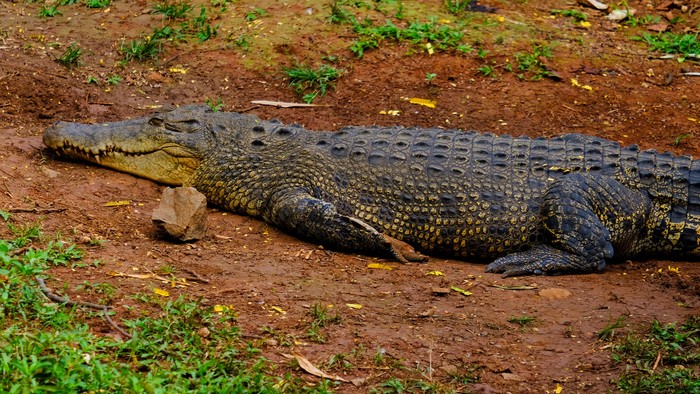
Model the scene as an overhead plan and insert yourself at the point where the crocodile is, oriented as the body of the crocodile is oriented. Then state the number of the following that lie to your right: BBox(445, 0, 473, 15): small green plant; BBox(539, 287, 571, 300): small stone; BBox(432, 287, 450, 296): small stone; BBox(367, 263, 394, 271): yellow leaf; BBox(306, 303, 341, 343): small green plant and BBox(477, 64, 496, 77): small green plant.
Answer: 2

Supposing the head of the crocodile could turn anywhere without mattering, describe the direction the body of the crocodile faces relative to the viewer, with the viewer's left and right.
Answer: facing to the left of the viewer

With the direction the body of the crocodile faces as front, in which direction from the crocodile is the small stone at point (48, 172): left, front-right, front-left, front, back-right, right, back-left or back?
front

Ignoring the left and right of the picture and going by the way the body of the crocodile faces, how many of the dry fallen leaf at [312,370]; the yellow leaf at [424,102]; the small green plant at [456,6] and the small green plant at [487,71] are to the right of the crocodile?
3

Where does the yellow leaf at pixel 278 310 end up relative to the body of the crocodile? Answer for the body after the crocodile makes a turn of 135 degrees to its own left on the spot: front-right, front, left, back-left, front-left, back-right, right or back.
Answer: right

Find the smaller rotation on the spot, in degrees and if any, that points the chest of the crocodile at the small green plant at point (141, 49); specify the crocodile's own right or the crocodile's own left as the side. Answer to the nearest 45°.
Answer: approximately 45° to the crocodile's own right

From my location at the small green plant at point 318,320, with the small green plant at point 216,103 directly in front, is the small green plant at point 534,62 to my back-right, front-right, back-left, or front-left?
front-right

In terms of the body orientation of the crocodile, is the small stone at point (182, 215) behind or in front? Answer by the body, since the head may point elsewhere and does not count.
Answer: in front

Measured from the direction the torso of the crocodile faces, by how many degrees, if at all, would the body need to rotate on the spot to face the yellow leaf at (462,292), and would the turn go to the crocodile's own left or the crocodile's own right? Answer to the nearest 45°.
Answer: approximately 90° to the crocodile's own left

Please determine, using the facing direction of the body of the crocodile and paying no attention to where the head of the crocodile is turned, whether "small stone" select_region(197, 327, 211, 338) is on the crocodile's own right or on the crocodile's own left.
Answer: on the crocodile's own left

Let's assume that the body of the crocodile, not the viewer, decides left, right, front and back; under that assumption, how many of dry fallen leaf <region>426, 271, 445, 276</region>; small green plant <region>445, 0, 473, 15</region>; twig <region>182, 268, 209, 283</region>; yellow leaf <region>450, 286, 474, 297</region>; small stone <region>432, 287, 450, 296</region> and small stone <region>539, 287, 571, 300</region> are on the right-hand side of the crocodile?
1

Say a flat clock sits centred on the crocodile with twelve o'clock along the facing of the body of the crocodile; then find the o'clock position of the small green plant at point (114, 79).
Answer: The small green plant is roughly at 1 o'clock from the crocodile.

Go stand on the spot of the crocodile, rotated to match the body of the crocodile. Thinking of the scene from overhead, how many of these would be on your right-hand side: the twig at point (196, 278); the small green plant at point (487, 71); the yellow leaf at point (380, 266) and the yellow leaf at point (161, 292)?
1

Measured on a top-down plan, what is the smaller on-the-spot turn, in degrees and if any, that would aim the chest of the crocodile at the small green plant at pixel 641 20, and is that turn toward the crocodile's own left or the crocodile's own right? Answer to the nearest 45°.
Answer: approximately 135° to the crocodile's own right

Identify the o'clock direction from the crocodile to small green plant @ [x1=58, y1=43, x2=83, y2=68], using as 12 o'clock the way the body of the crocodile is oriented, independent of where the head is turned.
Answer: The small green plant is roughly at 1 o'clock from the crocodile.

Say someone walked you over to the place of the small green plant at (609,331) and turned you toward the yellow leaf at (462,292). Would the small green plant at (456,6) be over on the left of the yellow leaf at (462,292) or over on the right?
right

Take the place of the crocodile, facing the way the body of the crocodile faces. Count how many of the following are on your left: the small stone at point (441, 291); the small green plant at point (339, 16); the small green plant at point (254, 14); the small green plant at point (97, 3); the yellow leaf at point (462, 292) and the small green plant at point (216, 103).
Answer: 2

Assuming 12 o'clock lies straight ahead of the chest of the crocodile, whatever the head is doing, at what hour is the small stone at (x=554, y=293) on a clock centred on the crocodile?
The small stone is roughly at 8 o'clock from the crocodile.

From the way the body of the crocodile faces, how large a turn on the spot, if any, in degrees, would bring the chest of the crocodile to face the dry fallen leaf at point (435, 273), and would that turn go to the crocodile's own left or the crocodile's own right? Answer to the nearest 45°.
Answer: approximately 90° to the crocodile's own left
